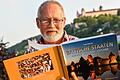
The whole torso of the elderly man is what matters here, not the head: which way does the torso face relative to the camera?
toward the camera

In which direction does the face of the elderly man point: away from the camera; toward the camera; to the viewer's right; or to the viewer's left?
toward the camera

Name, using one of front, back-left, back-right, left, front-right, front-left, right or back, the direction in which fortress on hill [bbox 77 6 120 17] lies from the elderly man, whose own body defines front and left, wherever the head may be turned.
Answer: back-left
